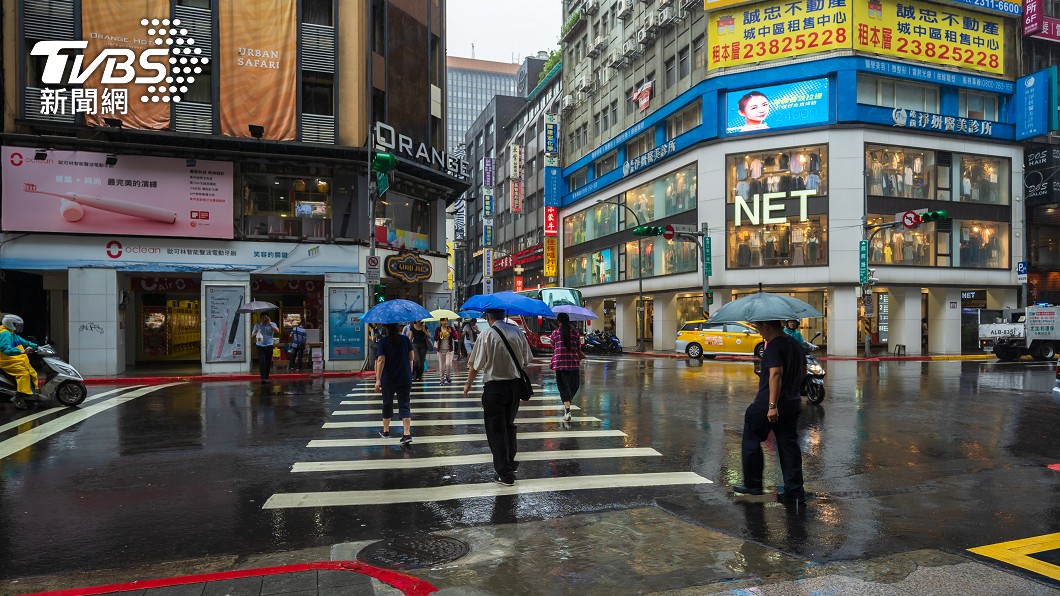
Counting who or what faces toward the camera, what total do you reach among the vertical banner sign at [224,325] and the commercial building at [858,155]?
2

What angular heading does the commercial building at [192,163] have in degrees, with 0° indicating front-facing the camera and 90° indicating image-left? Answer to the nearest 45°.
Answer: approximately 0°

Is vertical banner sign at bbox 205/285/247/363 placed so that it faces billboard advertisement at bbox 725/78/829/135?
no

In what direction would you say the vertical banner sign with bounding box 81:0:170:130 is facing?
toward the camera

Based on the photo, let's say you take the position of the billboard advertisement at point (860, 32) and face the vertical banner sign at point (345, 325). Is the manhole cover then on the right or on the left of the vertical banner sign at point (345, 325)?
left

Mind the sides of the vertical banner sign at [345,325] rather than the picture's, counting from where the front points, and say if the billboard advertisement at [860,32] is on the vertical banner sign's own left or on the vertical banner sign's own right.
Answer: on the vertical banner sign's own left

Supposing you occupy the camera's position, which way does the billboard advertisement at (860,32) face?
facing the viewer

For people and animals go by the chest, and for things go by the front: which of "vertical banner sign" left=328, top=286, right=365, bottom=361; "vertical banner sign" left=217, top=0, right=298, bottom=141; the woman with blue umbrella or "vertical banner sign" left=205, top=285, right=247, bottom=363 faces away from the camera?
the woman with blue umbrella

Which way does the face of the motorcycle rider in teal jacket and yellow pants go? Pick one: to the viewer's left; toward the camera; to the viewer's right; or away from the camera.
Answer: to the viewer's right

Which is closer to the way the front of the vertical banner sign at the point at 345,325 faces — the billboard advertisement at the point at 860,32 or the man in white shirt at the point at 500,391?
the man in white shirt

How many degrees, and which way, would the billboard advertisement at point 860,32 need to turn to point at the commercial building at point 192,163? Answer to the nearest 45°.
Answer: approximately 45° to its right

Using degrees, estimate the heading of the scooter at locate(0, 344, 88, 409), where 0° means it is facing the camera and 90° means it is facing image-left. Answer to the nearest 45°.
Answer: approximately 270°

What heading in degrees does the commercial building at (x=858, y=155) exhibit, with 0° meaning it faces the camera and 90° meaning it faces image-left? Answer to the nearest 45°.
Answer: approximately 0°

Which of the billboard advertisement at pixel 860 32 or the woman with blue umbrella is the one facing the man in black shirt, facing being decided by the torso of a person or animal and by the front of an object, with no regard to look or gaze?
the billboard advertisement
